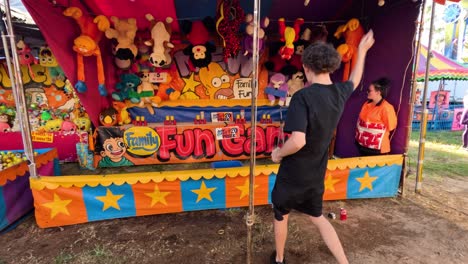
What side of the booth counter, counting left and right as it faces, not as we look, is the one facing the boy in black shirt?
front

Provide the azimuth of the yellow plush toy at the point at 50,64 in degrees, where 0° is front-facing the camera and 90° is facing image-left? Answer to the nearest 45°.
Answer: approximately 0°

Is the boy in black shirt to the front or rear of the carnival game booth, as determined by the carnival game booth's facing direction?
to the front

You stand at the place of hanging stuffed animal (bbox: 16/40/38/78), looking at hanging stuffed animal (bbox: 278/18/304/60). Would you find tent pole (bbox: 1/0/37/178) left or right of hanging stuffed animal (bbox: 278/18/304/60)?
right

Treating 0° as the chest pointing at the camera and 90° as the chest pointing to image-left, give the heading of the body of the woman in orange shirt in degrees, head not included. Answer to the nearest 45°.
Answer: approximately 45°

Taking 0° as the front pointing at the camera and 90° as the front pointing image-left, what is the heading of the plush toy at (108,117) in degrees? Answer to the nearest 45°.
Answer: approximately 0°

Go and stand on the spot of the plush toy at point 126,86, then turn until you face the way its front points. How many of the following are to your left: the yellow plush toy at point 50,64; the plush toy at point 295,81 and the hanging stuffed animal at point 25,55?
1

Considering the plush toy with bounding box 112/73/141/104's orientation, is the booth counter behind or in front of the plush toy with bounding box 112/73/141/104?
in front

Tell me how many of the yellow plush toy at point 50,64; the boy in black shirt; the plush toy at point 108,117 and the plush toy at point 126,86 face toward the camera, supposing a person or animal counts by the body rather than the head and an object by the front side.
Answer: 3
